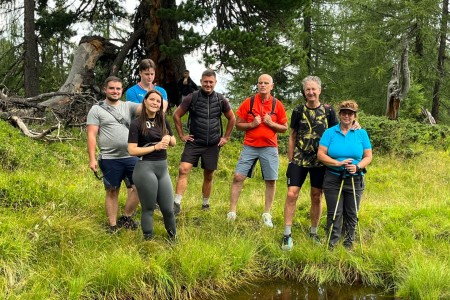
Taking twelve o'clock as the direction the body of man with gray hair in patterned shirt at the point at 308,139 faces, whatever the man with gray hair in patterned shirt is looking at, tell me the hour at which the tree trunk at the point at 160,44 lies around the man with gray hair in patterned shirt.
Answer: The tree trunk is roughly at 5 o'clock from the man with gray hair in patterned shirt.

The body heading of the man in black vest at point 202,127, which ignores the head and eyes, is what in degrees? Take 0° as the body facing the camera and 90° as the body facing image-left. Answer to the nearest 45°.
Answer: approximately 0°

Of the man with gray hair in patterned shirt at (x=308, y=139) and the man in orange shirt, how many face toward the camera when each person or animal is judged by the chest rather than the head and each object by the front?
2

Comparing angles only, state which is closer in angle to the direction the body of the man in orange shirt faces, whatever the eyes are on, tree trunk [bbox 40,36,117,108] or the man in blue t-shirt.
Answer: the man in blue t-shirt

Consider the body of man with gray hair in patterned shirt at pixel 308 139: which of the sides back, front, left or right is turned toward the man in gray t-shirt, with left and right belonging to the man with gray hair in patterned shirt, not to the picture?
right

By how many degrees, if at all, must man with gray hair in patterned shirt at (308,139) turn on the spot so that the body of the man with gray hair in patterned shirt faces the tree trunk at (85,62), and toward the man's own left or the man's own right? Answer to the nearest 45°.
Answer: approximately 135° to the man's own right
